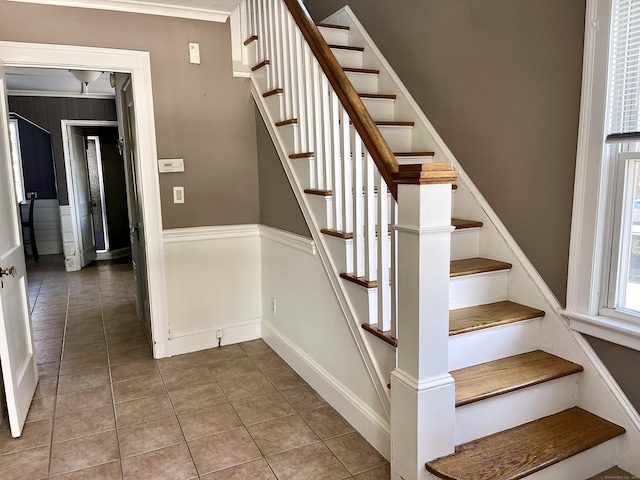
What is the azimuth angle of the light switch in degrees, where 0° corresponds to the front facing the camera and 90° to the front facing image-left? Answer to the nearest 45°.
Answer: approximately 0°

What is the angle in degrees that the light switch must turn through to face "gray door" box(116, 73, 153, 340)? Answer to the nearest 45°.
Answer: approximately 135° to its right

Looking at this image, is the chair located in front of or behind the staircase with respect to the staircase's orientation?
behind

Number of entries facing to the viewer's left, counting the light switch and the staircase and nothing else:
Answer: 0

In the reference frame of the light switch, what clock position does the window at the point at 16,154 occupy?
The window is roughly at 5 o'clock from the light switch.

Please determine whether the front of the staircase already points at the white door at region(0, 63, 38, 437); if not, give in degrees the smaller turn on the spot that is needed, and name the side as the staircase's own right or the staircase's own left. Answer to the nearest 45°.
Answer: approximately 135° to the staircase's own right

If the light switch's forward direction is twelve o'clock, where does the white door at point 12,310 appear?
The white door is roughly at 2 o'clock from the light switch.

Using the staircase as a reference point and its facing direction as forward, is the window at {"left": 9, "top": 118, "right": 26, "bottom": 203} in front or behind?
behind

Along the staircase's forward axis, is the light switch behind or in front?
behind

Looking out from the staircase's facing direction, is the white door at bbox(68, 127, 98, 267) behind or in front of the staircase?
behind

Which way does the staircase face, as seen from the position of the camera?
facing the viewer and to the right of the viewer
